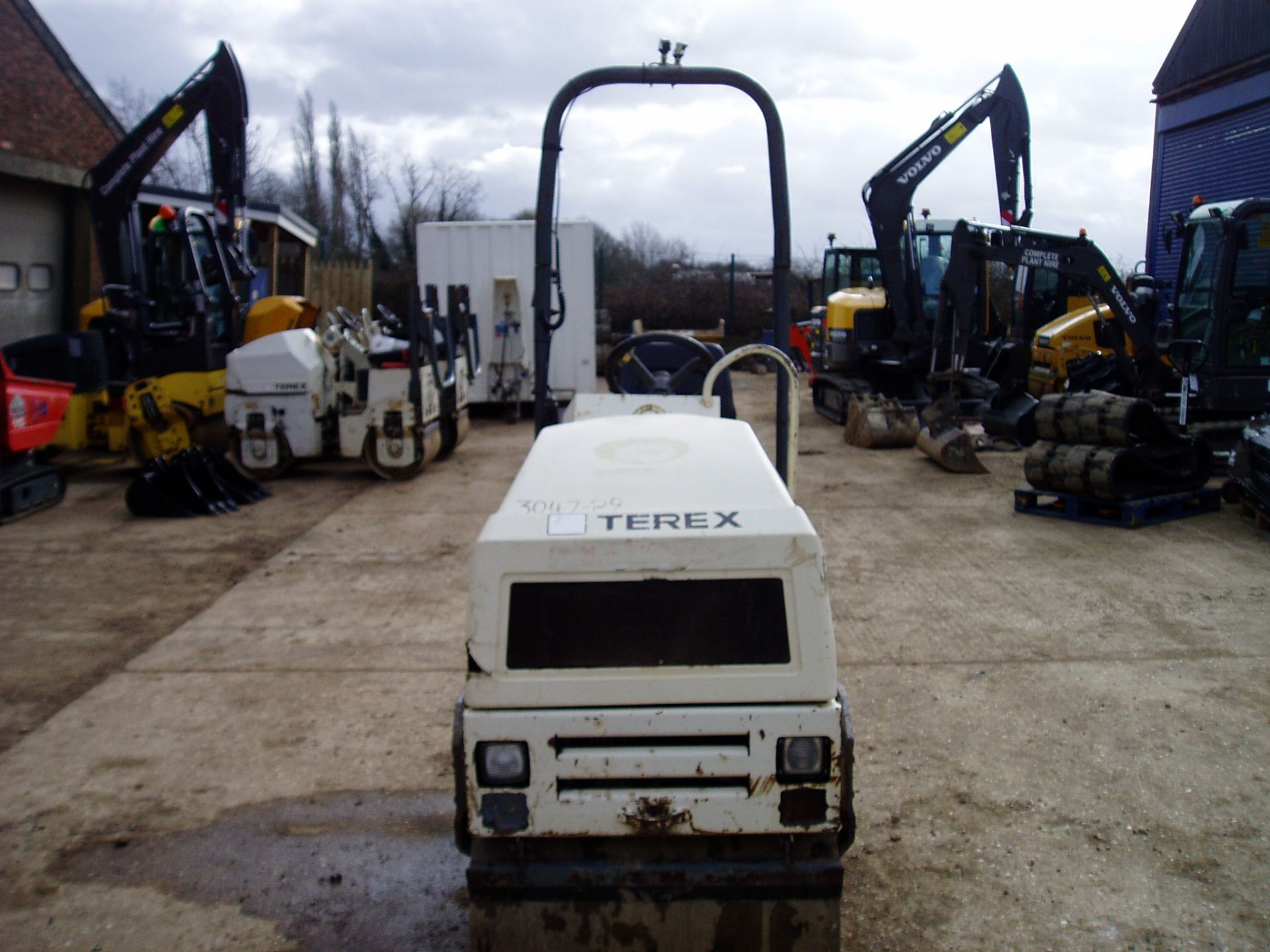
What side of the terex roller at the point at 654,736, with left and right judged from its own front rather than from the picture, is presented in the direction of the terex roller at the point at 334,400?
back

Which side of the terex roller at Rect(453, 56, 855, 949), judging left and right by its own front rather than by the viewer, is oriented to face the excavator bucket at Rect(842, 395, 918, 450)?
back

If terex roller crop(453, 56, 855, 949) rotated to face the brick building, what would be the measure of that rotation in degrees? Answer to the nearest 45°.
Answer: approximately 135° to its right

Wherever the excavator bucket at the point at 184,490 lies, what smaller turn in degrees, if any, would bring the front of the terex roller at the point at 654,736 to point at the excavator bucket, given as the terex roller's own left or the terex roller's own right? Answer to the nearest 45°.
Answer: approximately 135° to the terex roller's own right

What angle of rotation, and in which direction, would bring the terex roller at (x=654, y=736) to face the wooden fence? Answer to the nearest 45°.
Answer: approximately 180°

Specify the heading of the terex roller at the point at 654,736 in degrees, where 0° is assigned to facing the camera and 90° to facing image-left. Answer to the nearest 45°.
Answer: approximately 0°

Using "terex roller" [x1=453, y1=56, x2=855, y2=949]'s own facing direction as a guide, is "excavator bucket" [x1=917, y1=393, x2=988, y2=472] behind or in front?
behind

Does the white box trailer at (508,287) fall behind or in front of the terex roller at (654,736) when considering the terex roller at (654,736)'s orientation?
behind

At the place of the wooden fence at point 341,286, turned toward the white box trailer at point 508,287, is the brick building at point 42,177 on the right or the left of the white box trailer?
right
